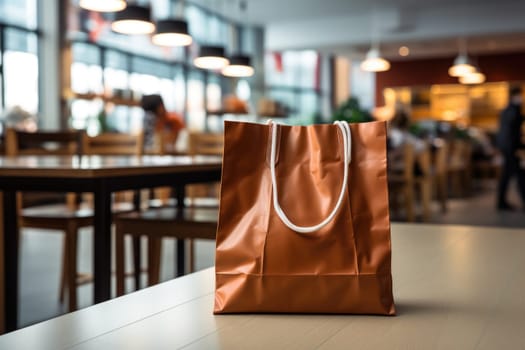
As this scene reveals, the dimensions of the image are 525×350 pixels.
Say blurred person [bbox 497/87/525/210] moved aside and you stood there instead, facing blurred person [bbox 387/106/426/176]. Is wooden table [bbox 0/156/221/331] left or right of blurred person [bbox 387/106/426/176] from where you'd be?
left

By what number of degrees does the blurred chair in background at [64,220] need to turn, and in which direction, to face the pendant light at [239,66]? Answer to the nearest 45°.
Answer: approximately 90° to its left
